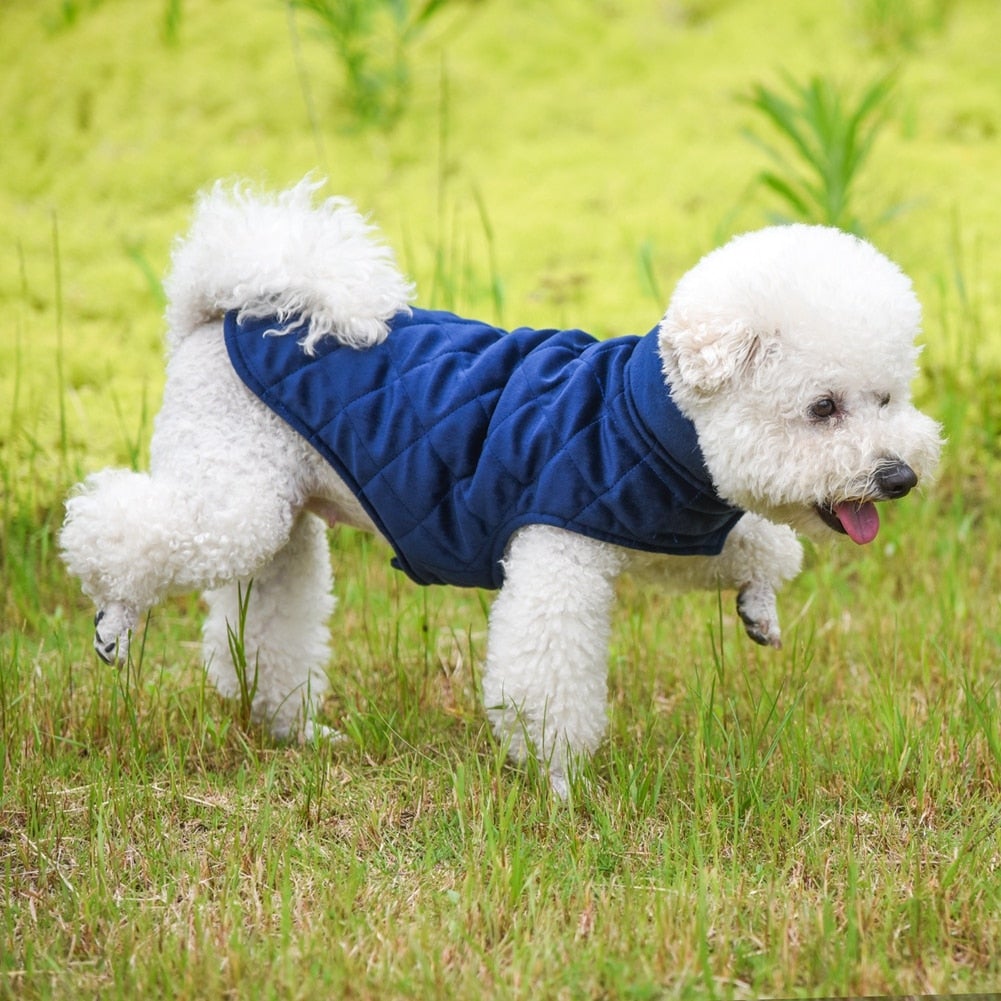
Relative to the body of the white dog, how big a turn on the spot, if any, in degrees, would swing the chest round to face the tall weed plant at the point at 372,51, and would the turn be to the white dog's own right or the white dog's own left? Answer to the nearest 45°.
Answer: approximately 90° to the white dog's own left

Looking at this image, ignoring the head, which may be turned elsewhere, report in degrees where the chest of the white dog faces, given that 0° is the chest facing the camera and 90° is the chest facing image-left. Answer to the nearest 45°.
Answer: approximately 270°
